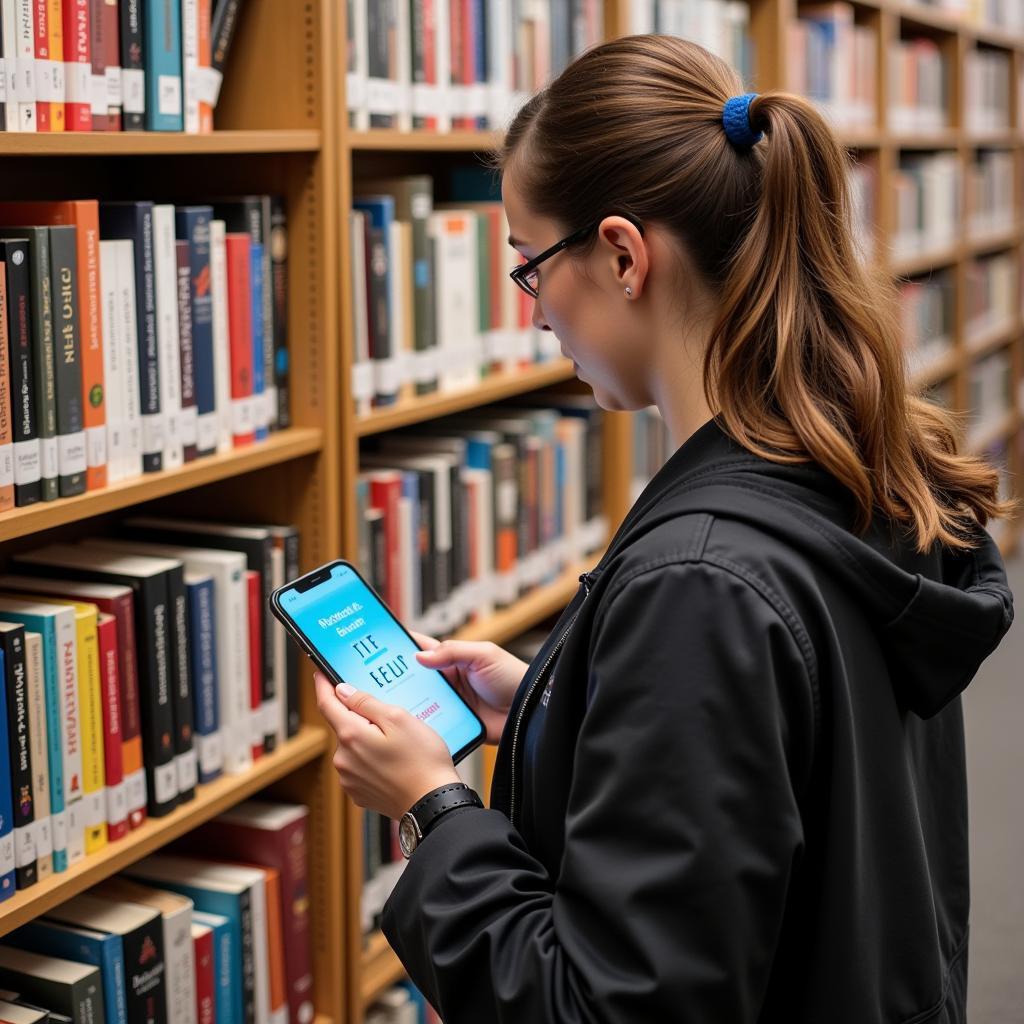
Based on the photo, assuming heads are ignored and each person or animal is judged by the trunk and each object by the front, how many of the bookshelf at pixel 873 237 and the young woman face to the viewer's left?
1

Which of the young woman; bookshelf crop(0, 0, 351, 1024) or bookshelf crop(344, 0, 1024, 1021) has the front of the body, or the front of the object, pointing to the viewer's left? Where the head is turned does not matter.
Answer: the young woman

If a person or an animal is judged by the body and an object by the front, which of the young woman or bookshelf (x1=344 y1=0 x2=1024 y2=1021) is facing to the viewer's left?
the young woman

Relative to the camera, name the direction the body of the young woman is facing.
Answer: to the viewer's left

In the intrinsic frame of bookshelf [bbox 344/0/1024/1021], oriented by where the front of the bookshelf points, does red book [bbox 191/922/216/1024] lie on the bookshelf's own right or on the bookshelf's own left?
on the bookshelf's own right
